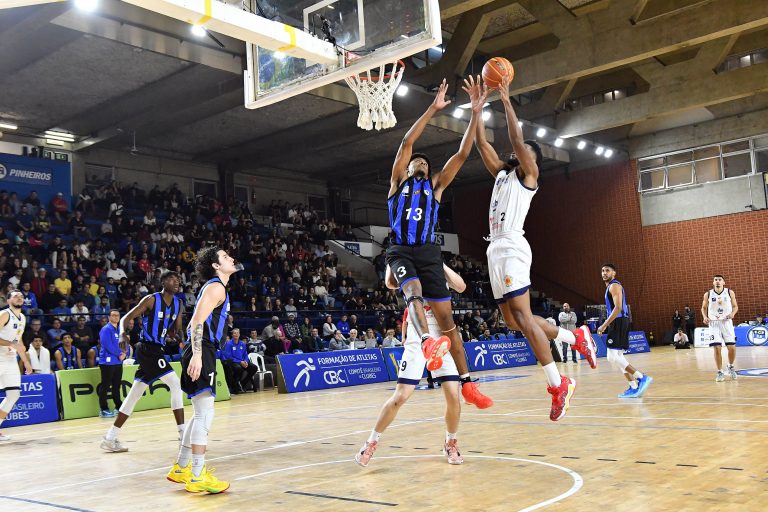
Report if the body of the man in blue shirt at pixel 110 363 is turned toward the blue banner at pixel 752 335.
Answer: no

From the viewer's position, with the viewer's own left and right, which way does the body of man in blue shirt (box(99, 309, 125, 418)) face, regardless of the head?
facing the viewer and to the right of the viewer

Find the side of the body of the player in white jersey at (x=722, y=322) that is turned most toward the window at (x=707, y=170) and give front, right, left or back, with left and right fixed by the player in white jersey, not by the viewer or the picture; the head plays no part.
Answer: back

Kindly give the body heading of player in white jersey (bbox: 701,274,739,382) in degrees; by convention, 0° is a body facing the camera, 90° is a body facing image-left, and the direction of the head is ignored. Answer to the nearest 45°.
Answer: approximately 0°

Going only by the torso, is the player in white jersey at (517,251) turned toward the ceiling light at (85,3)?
no

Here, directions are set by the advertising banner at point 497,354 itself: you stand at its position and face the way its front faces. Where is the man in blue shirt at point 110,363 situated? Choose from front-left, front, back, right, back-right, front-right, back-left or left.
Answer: front-right

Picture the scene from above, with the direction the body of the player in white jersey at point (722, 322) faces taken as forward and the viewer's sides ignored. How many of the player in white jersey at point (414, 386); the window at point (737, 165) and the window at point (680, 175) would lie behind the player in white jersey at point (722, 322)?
2

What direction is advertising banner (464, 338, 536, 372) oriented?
toward the camera

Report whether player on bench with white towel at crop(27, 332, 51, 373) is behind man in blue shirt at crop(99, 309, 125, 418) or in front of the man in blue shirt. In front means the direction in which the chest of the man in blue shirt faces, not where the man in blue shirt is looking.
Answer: behind

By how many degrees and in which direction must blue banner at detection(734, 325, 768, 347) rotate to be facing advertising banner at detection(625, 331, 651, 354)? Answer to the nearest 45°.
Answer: approximately 90° to its right

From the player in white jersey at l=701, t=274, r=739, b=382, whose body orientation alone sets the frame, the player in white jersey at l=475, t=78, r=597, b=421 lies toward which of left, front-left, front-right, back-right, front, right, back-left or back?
front

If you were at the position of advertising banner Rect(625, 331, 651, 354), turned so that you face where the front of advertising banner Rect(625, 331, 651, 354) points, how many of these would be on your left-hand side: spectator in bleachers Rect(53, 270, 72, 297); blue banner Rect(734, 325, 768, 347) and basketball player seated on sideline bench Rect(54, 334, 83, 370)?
1

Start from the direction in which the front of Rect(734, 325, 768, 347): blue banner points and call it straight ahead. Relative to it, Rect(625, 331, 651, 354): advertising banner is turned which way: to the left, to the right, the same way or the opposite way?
the same way
